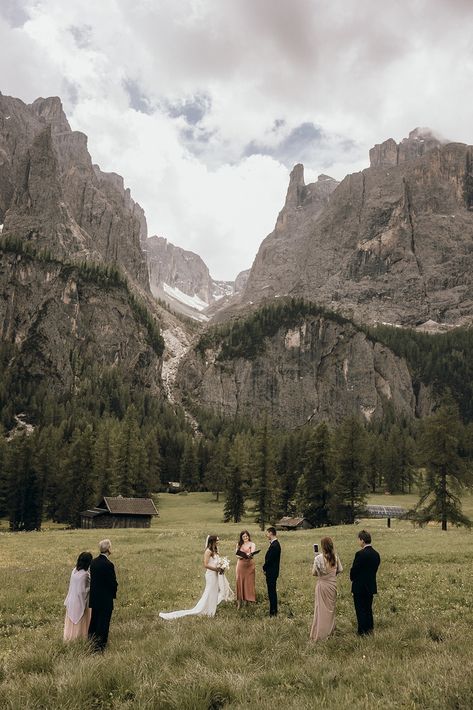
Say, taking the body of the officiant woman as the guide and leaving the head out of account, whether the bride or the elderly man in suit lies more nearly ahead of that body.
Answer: the elderly man in suit

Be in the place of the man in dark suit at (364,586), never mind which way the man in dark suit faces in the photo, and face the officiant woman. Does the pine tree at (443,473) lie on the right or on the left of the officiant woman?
right

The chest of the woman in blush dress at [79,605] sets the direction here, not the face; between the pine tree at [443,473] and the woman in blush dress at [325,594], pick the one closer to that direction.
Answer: the pine tree

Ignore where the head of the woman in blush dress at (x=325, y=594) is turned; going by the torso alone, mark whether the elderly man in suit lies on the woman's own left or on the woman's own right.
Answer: on the woman's own left

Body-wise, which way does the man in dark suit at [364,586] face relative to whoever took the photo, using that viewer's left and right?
facing away from the viewer and to the left of the viewer

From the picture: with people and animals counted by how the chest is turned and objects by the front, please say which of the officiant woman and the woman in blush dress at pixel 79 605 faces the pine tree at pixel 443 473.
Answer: the woman in blush dress

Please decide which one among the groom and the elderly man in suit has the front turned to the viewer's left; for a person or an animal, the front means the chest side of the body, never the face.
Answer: the groom

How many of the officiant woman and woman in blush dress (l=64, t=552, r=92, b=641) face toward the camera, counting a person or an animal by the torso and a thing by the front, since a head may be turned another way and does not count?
1

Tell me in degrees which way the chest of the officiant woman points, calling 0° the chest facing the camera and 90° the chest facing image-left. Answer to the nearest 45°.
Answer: approximately 0°

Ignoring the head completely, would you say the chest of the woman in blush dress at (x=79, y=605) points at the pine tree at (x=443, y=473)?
yes

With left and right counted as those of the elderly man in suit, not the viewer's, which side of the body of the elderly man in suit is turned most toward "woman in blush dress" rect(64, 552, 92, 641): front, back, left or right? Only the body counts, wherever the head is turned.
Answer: left

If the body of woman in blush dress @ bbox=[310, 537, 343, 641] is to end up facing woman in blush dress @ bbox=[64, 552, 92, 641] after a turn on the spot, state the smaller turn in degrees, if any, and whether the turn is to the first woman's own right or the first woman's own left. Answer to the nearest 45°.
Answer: approximately 45° to the first woman's own left

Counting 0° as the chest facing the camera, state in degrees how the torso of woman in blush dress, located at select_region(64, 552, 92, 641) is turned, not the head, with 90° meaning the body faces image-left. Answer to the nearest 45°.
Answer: approximately 225°

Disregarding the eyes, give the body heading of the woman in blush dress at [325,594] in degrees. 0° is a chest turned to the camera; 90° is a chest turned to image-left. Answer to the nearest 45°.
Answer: approximately 135°

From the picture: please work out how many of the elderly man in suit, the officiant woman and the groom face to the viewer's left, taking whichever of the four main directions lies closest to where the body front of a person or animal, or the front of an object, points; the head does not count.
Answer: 1

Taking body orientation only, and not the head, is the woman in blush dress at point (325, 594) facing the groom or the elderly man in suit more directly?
the groom

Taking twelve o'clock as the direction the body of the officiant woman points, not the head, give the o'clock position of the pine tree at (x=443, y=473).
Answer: The pine tree is roughly at 7 o'clock from the officiant woman.

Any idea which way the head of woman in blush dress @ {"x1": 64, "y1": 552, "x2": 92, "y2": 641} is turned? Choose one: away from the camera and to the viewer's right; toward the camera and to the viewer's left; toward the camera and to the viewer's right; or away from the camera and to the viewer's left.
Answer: away from the camera and to the viewer's right
